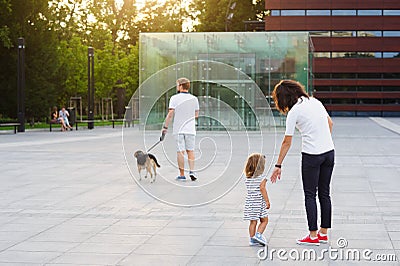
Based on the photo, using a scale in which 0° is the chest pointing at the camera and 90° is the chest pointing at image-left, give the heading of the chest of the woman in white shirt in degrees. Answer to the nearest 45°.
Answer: approximately 135°

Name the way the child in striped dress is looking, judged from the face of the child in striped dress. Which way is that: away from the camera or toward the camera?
away from the camera

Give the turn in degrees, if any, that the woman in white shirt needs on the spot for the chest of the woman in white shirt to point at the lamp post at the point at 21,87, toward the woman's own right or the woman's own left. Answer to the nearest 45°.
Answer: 0° — they already face it

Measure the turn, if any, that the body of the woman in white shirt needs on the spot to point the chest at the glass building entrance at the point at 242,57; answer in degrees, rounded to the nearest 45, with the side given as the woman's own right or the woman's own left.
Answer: approximately 45° to the woman's own right
